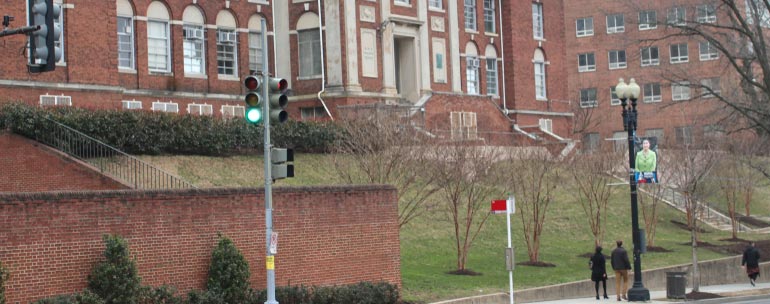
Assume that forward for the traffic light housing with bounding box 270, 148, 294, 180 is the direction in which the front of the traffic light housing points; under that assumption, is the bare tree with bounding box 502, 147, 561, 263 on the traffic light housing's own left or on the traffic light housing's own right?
on the traffic light housing's own left

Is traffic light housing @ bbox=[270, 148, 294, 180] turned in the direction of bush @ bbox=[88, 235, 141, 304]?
no

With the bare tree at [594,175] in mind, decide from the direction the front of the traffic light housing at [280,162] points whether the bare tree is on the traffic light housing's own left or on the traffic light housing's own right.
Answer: on the traffic light housing's own left

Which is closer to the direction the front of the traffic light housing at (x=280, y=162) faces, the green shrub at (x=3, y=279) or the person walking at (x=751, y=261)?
the person walking

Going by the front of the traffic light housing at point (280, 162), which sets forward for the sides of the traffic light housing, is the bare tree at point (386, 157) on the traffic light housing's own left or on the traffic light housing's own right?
on the traffic light housing's own left

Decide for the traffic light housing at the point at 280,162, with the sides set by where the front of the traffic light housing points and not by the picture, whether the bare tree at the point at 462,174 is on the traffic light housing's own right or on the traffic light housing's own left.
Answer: on the traffic light housing's own left

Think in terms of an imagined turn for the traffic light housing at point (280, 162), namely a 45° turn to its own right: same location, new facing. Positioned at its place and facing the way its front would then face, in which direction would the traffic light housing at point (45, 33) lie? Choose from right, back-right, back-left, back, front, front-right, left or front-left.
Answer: right

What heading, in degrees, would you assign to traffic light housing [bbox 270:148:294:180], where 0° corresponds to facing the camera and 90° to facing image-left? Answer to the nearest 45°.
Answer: approximately 270°

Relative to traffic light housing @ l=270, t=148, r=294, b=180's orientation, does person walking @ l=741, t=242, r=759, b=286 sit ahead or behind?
ahead
